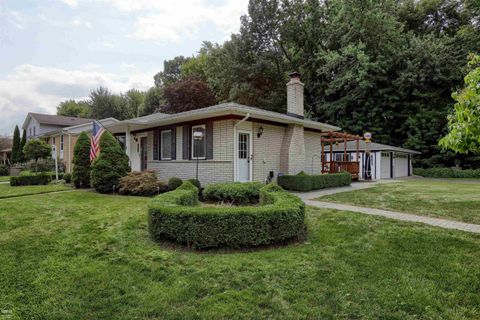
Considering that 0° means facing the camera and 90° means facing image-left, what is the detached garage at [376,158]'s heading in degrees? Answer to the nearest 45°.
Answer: approximately 315°

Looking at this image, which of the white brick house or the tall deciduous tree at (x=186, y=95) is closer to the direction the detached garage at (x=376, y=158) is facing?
the white brick house

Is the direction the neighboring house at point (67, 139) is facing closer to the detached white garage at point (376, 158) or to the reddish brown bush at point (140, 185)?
the reddish brown bush

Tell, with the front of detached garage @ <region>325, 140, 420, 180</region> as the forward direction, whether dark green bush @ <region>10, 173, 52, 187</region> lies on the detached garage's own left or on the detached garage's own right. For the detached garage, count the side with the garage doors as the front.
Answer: on the detached garage's own right

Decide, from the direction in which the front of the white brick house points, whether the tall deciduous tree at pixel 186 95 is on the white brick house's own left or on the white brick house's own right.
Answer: on the white brick house's own right

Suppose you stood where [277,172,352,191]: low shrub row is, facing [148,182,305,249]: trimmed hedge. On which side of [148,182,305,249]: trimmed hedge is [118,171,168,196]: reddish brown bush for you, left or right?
right

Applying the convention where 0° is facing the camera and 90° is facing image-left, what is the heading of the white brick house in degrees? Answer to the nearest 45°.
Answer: approximately 45°

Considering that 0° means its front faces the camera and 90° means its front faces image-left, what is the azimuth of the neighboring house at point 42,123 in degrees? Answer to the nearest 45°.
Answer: approximately 45°
